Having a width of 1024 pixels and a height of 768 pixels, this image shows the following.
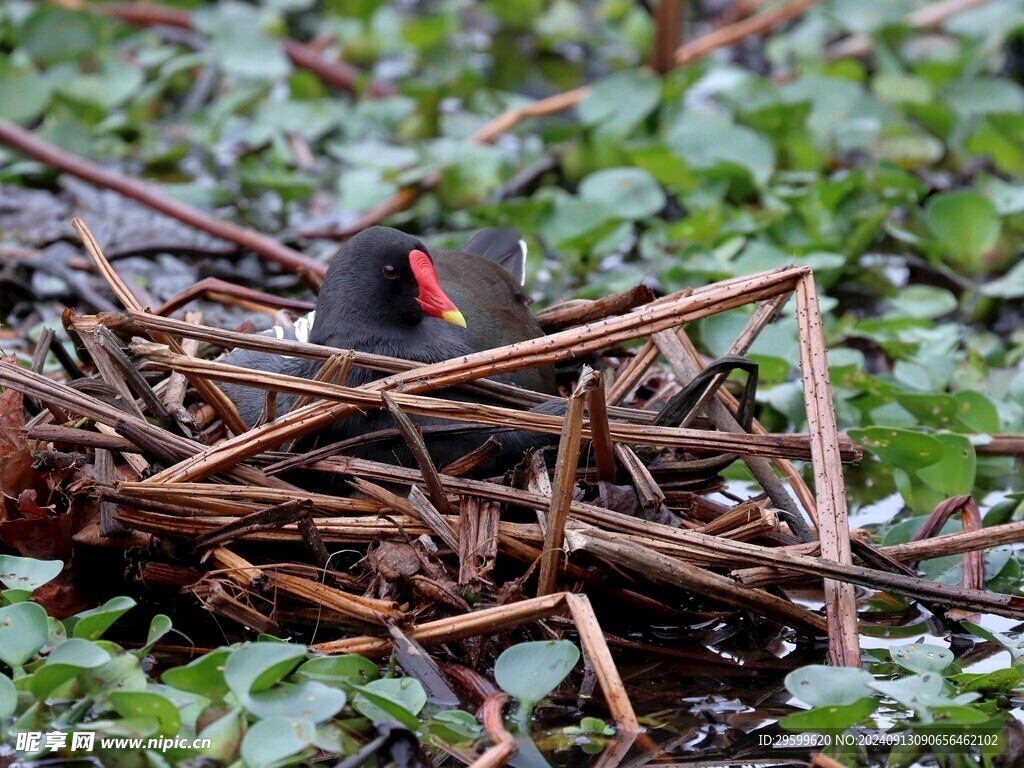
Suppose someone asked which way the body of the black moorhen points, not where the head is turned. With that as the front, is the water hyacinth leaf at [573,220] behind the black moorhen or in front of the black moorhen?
behind

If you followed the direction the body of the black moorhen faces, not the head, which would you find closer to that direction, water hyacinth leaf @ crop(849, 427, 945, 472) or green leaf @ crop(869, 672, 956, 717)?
the green leaf

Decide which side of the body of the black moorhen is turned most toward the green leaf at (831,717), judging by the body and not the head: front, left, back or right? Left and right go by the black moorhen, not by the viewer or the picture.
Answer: left

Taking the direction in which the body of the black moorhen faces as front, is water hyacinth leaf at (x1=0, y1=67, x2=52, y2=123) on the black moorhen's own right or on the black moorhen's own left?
on the black moorhen's own right

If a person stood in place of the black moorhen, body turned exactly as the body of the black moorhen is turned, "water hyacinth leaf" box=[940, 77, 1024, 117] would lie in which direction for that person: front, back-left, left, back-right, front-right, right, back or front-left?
back

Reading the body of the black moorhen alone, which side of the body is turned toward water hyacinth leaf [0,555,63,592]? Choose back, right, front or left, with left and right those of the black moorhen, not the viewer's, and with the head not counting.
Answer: front

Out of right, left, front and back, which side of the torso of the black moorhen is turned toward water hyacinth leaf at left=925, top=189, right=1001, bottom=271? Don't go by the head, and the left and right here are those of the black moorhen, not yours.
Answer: back

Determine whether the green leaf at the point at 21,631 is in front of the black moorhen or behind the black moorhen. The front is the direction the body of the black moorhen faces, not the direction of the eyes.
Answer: in front

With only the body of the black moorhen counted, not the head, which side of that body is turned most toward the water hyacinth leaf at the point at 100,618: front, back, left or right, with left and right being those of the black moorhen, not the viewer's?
front

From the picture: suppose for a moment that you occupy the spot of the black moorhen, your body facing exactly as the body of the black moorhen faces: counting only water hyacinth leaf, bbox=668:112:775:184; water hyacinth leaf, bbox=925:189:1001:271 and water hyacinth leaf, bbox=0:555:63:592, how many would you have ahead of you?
1

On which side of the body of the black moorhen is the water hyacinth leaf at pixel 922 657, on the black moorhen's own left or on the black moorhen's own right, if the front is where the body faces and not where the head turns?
on the black moorhen's own left

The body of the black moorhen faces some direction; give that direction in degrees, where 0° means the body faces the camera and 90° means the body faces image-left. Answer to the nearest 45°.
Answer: approximately 45°
